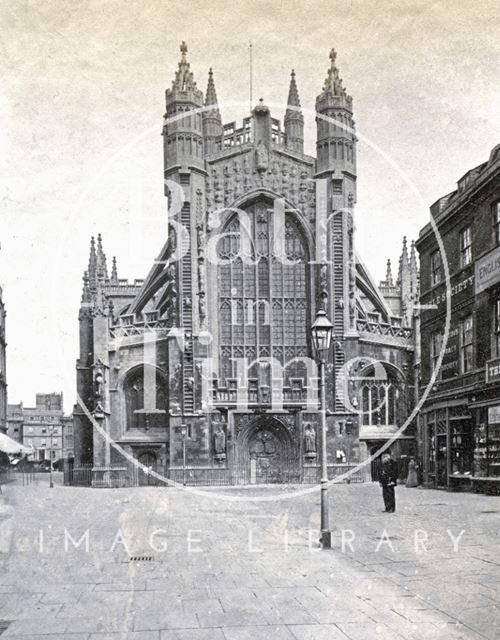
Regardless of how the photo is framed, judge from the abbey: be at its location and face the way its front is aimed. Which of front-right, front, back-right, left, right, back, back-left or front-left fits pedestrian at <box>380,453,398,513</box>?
front

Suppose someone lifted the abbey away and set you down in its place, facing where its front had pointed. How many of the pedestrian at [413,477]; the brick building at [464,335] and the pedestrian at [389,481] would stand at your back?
0

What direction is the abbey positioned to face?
toward the camera

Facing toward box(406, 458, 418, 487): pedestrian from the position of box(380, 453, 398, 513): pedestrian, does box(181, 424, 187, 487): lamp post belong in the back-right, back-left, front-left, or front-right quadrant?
front-left
